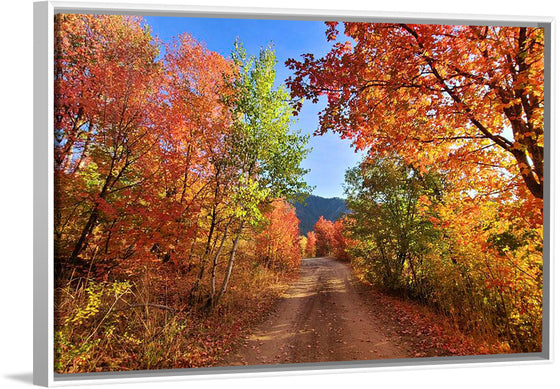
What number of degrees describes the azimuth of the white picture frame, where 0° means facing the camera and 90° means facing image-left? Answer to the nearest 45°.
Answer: approximately 315°
